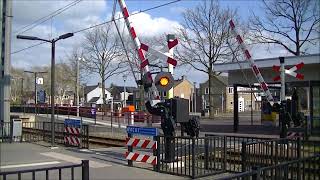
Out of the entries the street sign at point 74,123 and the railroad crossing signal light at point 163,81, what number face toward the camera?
2

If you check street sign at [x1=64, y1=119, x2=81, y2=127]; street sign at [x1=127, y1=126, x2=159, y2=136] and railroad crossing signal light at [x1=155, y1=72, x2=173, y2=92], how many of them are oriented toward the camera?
3

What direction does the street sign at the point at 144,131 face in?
toward the camera

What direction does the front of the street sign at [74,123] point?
toward the camera

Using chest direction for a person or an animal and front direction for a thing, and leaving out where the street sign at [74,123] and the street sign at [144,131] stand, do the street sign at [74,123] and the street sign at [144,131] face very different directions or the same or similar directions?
same or similar directions

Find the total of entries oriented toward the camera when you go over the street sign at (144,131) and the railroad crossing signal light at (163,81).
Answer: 2

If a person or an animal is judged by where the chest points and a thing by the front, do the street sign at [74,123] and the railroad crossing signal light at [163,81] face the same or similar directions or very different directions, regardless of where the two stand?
same or similar directions

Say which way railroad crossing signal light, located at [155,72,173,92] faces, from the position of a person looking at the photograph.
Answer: facing the viewer

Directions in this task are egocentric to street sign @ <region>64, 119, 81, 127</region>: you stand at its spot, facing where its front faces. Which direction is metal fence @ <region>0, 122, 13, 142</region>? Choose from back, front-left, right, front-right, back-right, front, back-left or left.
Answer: back-right

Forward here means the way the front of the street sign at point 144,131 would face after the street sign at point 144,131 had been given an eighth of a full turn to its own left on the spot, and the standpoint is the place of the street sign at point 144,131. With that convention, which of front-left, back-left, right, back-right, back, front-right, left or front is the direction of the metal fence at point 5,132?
back
